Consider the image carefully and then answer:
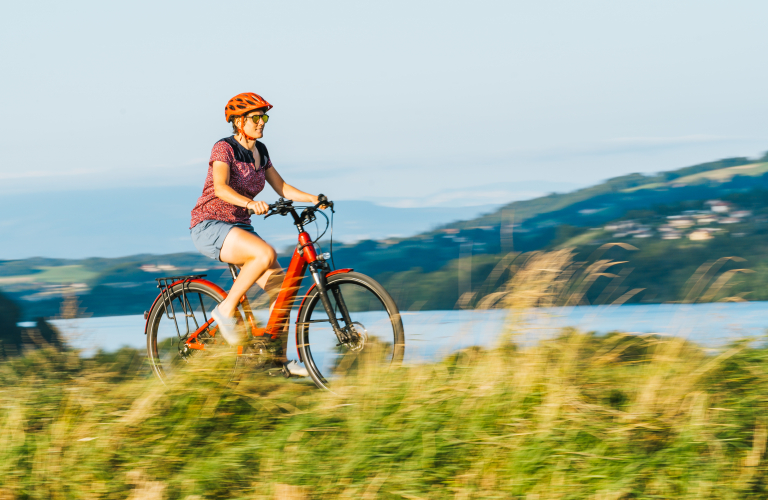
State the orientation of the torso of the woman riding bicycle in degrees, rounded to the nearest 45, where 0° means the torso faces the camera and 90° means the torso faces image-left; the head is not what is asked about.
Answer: approximately 315°

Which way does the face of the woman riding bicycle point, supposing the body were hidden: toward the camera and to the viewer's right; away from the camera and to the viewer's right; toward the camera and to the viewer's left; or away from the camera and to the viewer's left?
toward the camera and to the viewer's right
